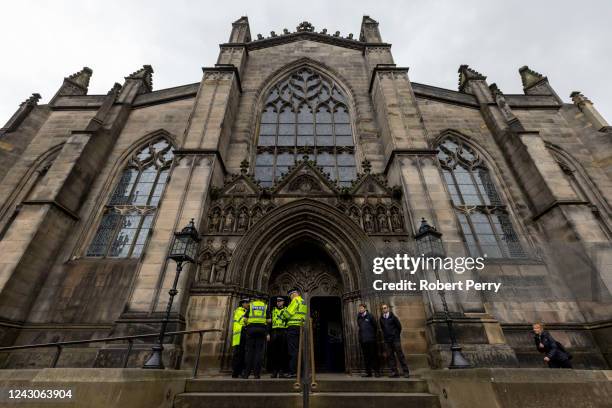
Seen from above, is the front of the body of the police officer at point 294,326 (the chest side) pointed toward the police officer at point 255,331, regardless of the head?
yes

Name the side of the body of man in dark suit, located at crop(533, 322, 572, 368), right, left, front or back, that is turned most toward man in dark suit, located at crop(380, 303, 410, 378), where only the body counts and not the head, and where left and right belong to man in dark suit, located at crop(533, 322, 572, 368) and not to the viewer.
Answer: front

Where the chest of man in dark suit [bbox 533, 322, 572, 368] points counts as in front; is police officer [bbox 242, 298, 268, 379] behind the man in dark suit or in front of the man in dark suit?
in front

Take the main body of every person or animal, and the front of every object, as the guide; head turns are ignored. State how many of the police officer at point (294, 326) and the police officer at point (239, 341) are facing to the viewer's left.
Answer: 1

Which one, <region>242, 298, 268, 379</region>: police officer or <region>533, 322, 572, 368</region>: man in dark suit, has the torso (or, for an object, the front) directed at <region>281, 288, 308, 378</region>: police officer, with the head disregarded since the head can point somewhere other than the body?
the man in dark suit

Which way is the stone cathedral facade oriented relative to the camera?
toward the camera

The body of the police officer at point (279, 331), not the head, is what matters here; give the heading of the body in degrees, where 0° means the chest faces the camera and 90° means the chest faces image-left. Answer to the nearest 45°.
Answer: approximately 45°
